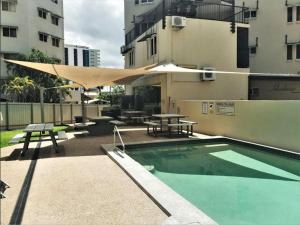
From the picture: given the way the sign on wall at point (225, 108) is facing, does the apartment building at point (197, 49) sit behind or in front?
behind

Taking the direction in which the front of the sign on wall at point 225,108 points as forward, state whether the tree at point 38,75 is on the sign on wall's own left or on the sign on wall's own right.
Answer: on the sign on wall's own right

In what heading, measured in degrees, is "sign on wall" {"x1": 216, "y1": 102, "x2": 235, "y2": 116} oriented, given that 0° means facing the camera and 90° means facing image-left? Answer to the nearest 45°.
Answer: approximately 0°

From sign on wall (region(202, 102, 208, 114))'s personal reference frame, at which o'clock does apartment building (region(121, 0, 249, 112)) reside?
The apartment building is roughly at 6 o'clock from the sign on wall.

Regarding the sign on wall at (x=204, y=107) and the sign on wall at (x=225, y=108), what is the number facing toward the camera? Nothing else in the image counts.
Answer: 2

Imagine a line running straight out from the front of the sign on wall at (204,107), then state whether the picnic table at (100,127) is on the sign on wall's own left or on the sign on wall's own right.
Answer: on the sign on wall's own right

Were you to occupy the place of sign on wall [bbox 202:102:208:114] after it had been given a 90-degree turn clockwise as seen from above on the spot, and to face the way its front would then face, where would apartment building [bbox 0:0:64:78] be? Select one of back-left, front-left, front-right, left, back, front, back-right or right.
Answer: front-right

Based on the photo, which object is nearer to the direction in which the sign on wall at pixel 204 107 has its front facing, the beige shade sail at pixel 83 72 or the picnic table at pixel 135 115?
the beige shade sail

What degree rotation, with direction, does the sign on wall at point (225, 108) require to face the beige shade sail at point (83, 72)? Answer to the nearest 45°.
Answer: approximately 90° to its right

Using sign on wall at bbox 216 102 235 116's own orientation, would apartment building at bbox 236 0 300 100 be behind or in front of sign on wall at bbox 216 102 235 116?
behind

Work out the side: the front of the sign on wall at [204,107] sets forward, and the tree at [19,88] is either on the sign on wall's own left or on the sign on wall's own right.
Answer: on the sign on wall's own right

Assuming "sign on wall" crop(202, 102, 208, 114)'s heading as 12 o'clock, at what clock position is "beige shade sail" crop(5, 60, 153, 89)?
The beige shade sail is roughly at 2 o'clock from the sign on wall.
